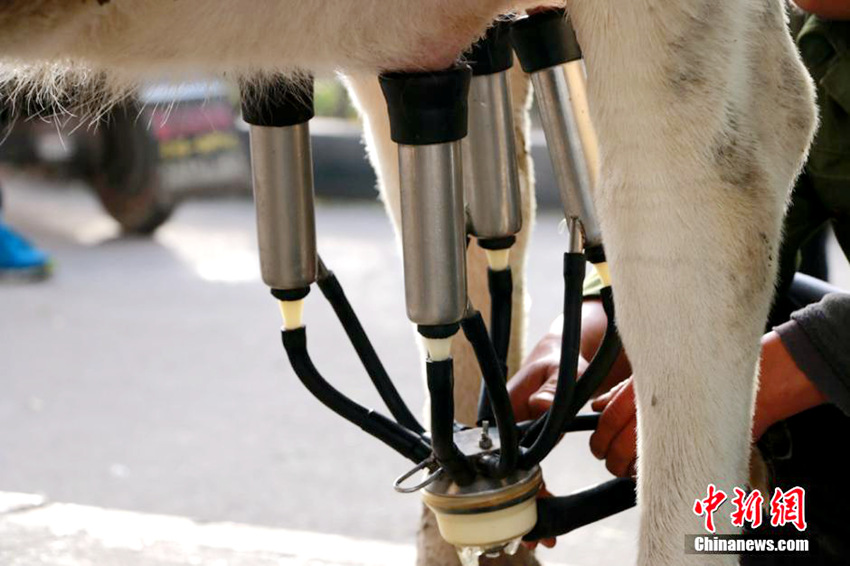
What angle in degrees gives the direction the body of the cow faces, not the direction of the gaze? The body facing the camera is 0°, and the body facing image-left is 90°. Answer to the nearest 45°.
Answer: approximately 90°
